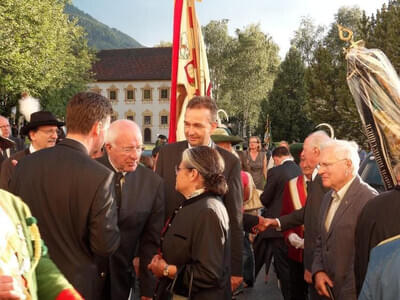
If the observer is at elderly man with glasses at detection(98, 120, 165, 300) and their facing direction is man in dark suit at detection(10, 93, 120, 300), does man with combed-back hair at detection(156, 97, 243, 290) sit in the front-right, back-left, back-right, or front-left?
back-left

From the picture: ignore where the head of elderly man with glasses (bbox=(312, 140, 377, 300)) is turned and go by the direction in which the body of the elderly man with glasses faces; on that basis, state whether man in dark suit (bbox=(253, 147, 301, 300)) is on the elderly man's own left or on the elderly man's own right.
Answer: on the elderly man's own right

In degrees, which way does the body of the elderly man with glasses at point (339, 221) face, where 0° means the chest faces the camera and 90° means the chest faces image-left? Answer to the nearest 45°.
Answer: approximately 45°

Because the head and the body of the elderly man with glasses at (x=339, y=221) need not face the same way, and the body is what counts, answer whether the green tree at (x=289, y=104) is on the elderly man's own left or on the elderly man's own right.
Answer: on the elderly man's own right

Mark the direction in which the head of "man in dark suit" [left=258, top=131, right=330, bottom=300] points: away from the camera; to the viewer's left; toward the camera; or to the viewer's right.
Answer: to the viewer's left

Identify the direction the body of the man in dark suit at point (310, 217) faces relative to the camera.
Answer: to the viewer's left

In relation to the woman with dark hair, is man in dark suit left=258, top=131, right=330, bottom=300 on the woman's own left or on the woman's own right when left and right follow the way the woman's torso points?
on the woman's own right

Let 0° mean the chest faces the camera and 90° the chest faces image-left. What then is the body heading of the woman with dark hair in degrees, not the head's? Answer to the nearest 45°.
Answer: approximately 90°
